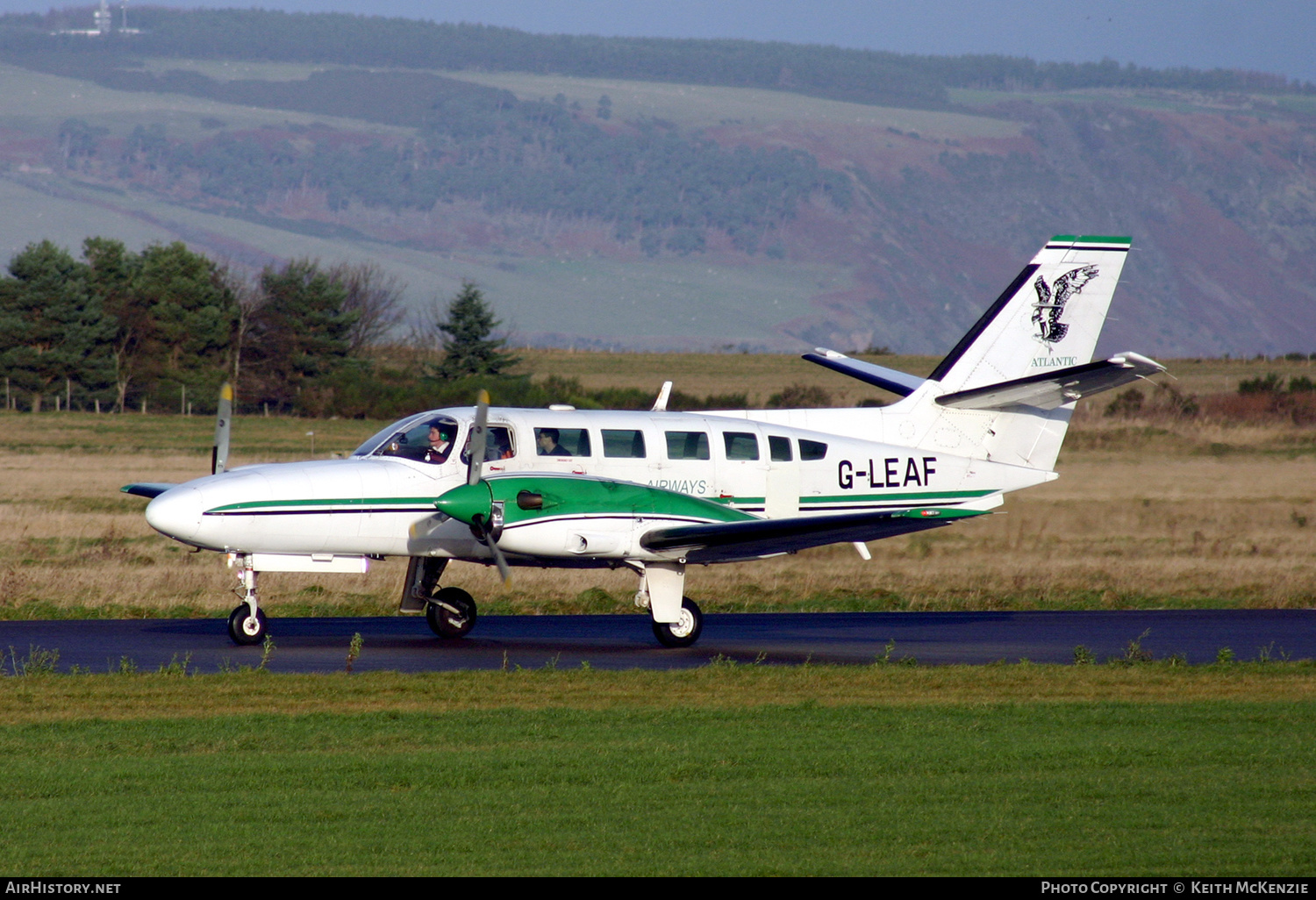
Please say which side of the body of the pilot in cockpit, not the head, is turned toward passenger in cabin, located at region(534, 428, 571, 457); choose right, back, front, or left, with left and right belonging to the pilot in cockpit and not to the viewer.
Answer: back

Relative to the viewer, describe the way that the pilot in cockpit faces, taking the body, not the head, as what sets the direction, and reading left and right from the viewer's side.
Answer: facing to the left of the viewer

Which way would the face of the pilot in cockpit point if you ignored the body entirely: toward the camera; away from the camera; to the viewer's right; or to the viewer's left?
to the viewer's left
